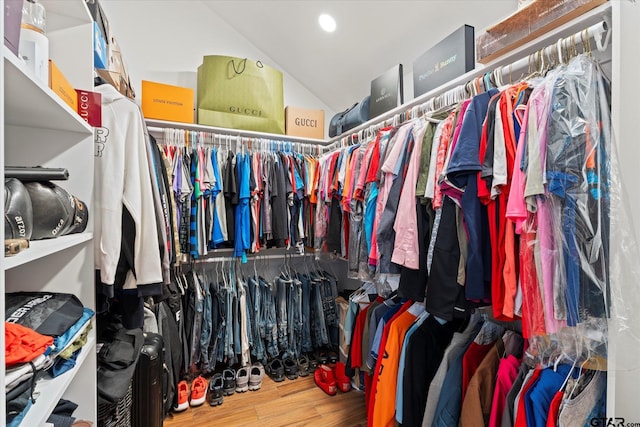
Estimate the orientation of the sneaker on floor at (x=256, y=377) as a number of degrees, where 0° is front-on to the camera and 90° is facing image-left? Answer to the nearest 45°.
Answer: approximately 0°

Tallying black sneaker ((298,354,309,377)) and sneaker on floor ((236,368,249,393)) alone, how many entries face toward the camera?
2

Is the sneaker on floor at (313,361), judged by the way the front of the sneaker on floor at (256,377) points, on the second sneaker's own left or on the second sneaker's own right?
on the second sneaker's own left

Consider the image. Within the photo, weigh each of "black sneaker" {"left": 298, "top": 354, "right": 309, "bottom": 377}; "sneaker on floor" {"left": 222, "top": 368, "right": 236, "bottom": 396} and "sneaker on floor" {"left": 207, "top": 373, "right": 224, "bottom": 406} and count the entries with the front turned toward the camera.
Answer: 3
